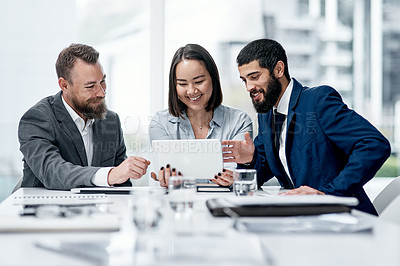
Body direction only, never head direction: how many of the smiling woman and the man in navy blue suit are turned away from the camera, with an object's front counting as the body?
0

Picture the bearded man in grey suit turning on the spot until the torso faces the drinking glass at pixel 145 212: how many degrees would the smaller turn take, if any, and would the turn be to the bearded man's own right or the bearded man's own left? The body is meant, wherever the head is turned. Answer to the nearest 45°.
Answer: approximately 45° to the bearded man's own right

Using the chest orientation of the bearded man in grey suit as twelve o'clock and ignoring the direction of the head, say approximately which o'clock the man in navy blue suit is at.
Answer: The man in navy blue suit is roughly at 11 o'clock from the bearded man in grey suit.

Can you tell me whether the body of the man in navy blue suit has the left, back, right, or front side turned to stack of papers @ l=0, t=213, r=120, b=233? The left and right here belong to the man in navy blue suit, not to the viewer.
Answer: front

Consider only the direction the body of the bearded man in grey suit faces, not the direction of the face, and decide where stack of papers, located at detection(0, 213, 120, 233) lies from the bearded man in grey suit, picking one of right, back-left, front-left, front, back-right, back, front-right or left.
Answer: front-right

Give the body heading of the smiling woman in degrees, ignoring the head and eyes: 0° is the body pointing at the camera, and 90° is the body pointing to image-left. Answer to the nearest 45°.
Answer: approximately 0°

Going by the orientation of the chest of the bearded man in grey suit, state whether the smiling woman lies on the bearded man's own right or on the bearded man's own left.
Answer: on the bearded man's own left

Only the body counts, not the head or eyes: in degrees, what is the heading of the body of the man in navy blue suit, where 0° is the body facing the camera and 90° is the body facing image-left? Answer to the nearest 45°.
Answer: approximately 45°

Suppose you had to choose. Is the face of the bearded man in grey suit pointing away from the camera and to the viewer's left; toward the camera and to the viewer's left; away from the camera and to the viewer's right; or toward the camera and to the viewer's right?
toward the camera and to the viewer's right

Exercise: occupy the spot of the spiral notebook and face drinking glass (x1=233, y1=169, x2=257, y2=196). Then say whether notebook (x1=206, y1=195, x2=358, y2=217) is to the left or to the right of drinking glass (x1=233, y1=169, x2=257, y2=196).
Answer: right

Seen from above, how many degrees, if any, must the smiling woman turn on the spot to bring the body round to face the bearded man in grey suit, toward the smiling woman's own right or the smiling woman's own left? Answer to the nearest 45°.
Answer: approximately 45° to the smiling woman's own right

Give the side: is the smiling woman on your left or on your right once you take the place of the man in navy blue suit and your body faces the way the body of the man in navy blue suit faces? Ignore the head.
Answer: on your right

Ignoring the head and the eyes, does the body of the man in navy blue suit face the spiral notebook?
yes
